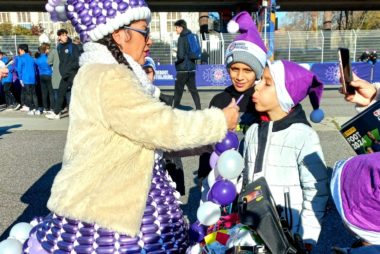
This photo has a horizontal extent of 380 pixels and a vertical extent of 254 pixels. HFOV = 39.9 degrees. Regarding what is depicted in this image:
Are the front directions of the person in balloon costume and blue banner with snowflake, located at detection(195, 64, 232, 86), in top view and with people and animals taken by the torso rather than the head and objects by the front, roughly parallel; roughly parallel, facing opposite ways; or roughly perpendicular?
roughly perpendicular

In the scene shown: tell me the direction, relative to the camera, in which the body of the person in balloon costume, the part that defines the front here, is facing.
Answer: to the viewer's right

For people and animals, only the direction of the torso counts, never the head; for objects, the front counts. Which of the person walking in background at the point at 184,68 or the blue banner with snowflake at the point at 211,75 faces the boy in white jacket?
the blue banner with snowflake

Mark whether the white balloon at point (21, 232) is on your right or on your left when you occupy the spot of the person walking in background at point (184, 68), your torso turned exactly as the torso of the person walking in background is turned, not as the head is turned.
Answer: on your left

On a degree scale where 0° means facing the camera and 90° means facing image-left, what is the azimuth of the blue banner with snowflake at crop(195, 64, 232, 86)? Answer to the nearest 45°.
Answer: approximately 0°

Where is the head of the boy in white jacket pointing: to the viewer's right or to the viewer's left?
to the viewer's left

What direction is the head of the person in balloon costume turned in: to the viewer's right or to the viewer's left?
to the viewer's right

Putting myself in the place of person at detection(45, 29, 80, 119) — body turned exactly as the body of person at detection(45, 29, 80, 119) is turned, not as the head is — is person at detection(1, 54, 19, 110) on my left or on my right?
on my right

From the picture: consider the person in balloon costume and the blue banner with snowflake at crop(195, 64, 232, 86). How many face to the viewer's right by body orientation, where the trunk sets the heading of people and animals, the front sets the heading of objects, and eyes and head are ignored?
1
